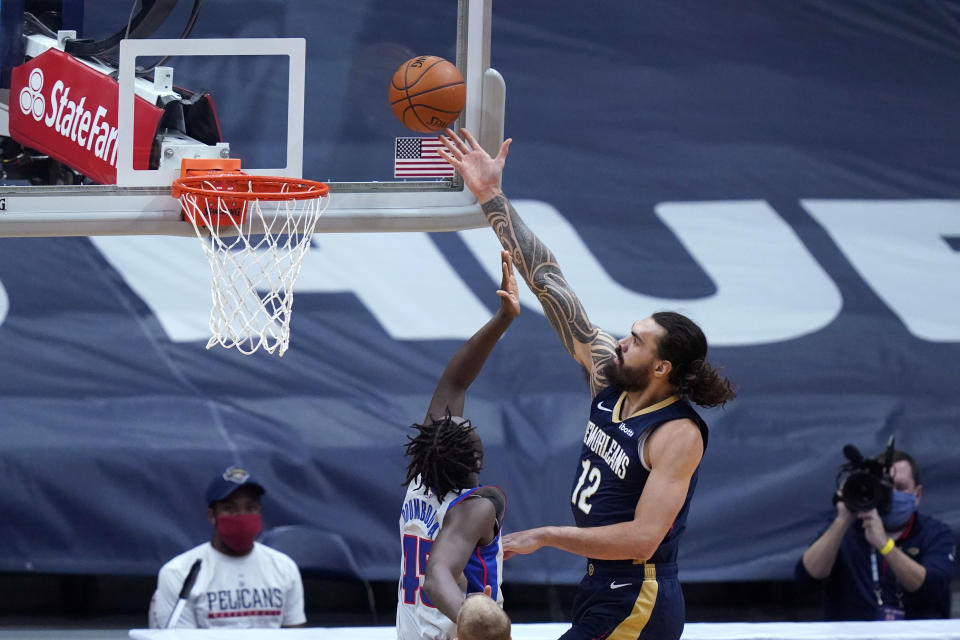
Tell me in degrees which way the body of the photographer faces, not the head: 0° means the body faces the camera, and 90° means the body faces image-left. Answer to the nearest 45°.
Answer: approximately 45°

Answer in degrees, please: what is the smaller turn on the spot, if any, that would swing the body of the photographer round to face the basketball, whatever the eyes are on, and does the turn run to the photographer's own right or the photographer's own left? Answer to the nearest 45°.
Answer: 0° — they already face it

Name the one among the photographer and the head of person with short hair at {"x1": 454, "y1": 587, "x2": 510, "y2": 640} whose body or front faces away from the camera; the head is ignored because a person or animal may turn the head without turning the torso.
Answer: the head of person with short hair

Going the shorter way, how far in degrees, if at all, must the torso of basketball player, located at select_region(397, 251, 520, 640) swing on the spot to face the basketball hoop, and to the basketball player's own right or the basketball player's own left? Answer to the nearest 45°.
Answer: approximately 90° to the basketball player's own left

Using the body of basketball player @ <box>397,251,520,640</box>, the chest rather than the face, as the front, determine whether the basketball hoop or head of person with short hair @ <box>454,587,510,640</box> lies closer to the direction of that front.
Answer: the basketball hoop

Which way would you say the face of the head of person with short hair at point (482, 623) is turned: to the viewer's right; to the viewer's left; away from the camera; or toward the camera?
away from the camera

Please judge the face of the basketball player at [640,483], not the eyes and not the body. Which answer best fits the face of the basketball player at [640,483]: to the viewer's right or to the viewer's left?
to the viewer's left
